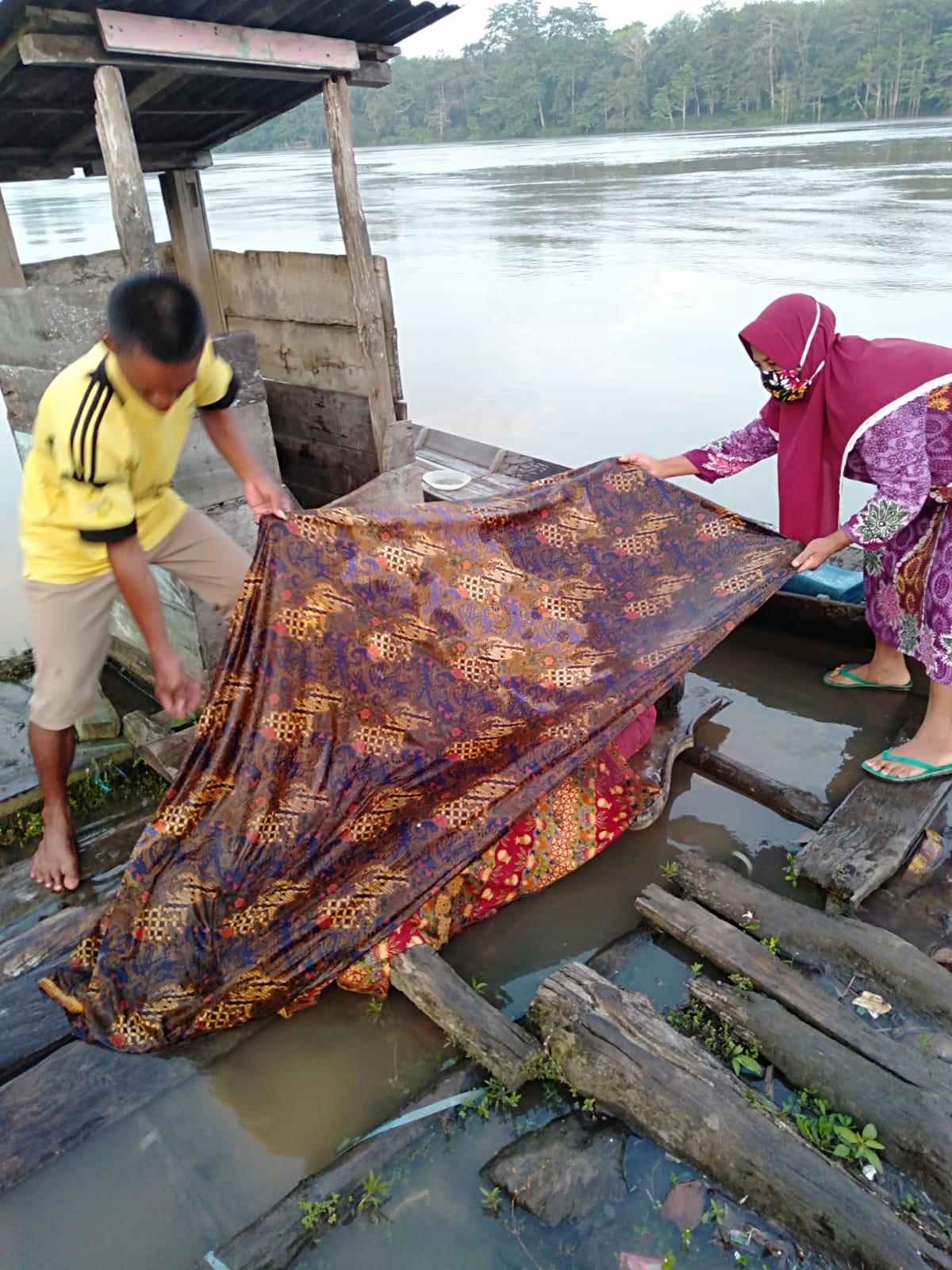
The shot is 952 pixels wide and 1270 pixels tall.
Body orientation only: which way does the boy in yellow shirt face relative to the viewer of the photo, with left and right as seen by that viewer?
facing the viewer and to the right of the viewer

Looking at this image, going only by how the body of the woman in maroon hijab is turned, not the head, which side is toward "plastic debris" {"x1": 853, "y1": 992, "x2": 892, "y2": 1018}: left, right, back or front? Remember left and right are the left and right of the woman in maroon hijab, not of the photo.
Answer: left

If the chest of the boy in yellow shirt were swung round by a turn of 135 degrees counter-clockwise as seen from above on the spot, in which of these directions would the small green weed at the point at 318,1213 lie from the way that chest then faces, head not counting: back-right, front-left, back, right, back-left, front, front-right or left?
back

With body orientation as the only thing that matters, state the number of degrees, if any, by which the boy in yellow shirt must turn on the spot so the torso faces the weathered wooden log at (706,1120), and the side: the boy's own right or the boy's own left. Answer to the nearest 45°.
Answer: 0° — they already face it

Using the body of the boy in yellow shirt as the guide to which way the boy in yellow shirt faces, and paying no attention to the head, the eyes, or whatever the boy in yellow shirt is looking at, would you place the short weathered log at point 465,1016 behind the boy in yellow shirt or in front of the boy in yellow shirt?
in front

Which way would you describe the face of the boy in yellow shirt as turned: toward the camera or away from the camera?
toward the camera

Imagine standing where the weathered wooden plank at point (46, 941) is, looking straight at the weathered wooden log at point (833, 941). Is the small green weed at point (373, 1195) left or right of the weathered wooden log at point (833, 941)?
right

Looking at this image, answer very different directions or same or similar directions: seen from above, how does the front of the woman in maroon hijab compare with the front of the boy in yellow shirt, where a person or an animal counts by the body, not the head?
very different directions

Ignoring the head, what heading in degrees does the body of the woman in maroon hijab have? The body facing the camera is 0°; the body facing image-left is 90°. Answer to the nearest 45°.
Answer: approximately 90°

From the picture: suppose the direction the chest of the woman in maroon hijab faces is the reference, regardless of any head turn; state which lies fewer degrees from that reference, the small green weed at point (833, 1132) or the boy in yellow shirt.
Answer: the boy in yellow shirt

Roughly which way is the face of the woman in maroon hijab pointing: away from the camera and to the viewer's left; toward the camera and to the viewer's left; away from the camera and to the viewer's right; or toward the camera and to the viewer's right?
toward the camera and to the viewer's left

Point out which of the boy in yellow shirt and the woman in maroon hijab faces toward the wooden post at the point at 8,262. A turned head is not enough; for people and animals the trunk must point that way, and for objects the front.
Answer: the woman in maroon hijab

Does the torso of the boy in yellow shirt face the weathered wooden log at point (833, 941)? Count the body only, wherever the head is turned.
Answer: yes

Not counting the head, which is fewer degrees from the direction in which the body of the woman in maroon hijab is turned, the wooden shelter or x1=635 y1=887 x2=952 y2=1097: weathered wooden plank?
the wooden shelter
